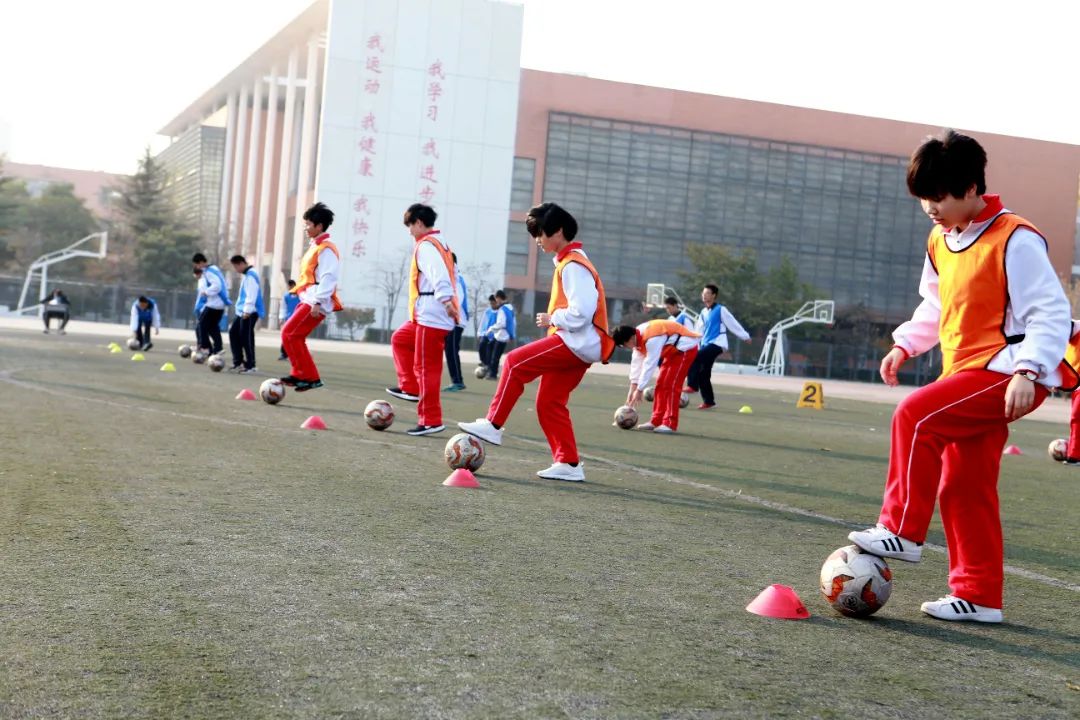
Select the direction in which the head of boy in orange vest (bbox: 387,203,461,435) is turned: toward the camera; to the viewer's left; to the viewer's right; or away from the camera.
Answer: to the viewer's left

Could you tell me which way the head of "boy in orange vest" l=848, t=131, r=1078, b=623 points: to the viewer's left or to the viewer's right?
to the viewer's left

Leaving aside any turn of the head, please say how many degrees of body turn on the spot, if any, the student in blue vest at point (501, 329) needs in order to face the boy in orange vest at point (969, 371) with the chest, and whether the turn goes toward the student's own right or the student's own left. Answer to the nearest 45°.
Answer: approximately 90° to the student's own left

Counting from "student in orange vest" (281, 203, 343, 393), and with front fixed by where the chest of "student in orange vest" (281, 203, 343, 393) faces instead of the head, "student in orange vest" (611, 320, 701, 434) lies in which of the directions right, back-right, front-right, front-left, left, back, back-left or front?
back

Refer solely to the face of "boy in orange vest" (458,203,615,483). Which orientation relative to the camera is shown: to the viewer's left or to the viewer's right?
to the viewer's left
